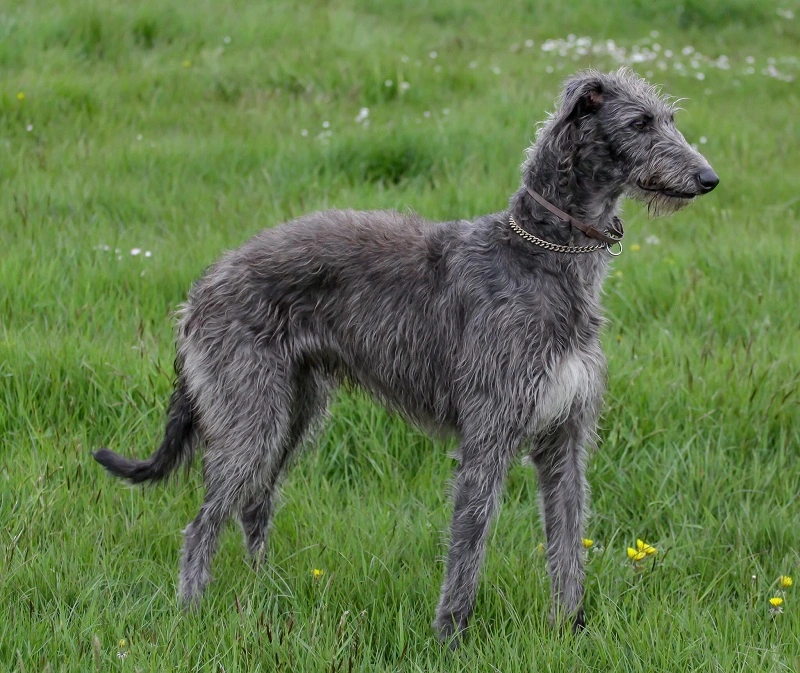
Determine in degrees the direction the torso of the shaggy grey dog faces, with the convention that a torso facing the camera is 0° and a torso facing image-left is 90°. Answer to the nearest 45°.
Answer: approximately 315°
